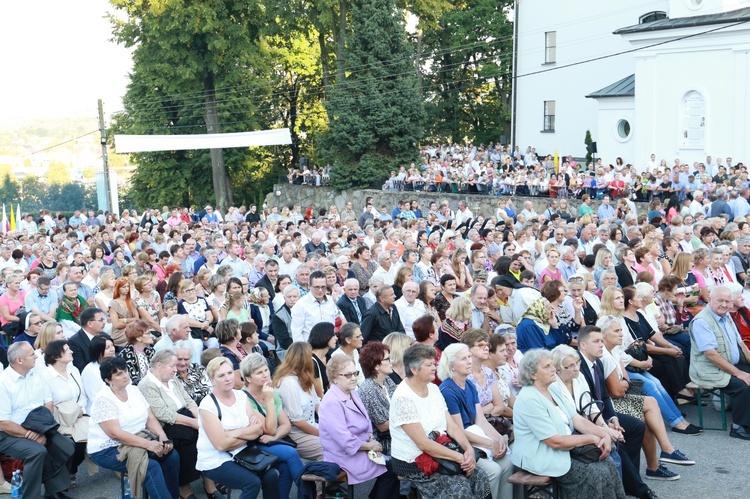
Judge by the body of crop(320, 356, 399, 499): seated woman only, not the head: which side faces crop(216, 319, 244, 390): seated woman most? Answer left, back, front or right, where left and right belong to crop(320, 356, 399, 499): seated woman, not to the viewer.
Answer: back

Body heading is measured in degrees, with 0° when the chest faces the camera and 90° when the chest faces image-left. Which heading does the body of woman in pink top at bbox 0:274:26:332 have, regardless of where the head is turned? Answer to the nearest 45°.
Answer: approximately 315°

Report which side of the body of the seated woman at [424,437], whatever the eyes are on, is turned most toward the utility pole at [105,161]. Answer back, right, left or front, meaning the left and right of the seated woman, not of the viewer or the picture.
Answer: back

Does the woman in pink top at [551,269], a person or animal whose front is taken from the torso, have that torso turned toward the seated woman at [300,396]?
no

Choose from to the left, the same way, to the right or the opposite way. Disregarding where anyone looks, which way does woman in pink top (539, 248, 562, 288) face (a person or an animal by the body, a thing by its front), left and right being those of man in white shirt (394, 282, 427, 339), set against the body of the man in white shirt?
the same way

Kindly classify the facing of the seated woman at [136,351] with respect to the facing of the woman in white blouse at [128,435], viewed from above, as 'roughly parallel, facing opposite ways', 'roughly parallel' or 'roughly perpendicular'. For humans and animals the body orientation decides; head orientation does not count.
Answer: roughly parallel

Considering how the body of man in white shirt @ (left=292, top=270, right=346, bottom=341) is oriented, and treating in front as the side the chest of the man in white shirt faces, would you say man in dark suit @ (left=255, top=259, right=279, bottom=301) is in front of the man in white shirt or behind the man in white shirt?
behind

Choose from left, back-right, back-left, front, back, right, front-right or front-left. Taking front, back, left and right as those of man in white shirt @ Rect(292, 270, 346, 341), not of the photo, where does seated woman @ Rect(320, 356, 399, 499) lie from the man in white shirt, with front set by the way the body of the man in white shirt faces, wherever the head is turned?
front-right

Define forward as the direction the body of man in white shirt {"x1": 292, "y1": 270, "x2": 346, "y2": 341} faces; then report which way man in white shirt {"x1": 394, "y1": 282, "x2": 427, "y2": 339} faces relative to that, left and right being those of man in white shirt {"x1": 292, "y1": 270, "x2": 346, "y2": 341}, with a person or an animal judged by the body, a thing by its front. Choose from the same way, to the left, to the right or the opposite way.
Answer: the same way

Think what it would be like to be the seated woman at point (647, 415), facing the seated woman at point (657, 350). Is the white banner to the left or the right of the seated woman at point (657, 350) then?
left

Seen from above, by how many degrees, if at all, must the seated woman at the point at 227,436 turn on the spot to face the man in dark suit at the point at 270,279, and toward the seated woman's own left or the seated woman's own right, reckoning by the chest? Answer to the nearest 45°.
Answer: approximately 135° to the seated woman's own left

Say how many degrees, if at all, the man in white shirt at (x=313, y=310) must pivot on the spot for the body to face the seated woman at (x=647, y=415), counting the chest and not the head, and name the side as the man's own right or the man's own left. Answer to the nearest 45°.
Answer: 0° — they already face them

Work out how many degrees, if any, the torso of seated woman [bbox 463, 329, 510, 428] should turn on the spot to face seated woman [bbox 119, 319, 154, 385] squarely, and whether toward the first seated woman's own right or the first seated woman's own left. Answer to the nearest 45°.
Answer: approximately 135° to the first seated woman's own right

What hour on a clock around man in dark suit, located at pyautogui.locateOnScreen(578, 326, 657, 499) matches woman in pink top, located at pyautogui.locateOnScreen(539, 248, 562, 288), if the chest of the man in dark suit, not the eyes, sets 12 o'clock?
The woman in pink top is roughly at 7 o'clock from the man in dark suit.

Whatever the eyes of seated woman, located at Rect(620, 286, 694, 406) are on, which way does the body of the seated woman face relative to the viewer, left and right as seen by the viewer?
facing the viewer and to the right of the viewer
